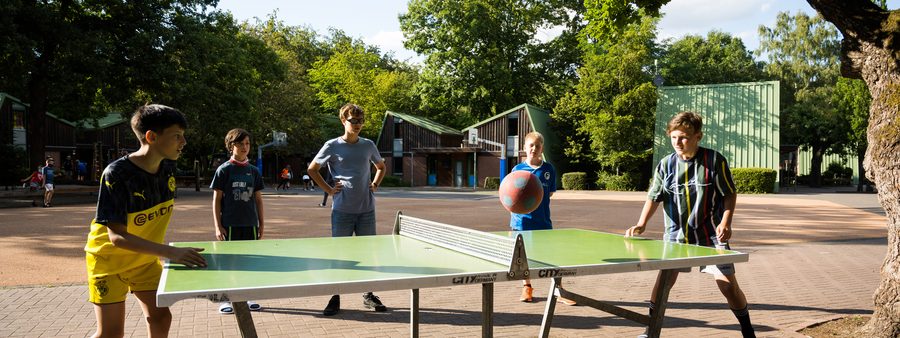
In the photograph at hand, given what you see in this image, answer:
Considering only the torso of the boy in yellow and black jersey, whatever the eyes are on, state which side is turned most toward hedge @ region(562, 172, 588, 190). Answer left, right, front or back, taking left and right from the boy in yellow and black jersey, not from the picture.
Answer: left

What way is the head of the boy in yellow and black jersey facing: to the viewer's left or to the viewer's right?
to the viewer's right

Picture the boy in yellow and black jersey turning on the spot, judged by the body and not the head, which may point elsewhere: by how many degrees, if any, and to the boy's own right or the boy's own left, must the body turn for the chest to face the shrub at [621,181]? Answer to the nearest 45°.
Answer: approximately 90° to the boy's own left

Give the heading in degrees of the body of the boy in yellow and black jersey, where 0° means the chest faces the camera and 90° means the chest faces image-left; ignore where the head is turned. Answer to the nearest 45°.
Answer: approximately 315°

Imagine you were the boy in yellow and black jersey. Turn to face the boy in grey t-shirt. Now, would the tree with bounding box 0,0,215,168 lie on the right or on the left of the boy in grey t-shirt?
left

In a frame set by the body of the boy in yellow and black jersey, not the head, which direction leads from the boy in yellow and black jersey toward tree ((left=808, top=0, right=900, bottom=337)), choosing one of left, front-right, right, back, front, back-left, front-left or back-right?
front-left

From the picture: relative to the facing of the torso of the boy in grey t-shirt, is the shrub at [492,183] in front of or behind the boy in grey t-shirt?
behind

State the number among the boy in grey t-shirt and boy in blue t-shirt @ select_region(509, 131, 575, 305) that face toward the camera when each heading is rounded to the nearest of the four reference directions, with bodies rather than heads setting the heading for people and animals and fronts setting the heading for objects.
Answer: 2

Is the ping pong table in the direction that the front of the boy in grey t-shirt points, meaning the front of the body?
yes

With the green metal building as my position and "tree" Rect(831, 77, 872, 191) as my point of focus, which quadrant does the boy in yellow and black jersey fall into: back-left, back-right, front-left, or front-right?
back-right

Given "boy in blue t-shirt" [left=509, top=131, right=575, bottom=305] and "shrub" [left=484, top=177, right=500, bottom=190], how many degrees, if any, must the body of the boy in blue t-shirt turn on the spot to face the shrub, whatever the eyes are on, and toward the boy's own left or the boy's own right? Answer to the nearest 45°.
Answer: approximately 180°

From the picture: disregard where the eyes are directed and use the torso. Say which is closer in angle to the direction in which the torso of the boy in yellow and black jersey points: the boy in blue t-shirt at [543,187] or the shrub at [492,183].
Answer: the boy in blue t-shirt

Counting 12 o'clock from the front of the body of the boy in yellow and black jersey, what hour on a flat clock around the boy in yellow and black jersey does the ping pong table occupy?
The ping pong table is roughly at 11 o'clock from the boy in yellow and black jersey.

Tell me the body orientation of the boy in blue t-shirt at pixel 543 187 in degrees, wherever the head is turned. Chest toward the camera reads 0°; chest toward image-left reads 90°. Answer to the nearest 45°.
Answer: approximately 0°
